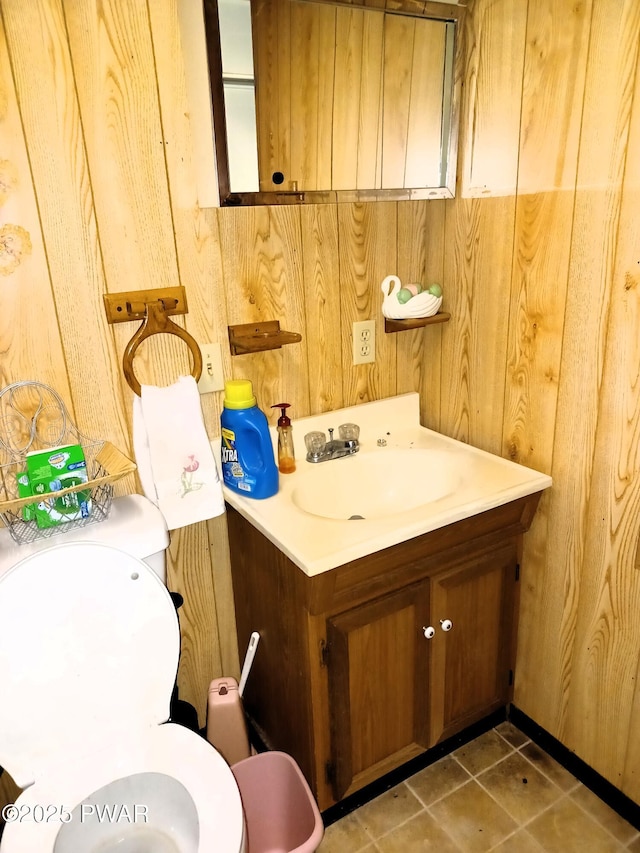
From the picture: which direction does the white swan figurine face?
to the viewer's left
